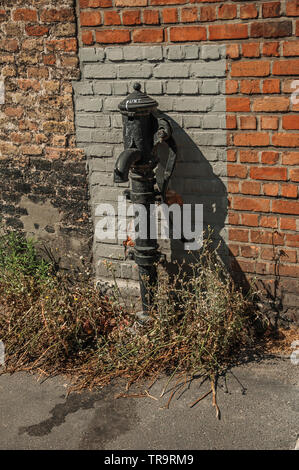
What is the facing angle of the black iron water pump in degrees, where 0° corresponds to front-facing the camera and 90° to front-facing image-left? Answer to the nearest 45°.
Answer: approximately 45°
